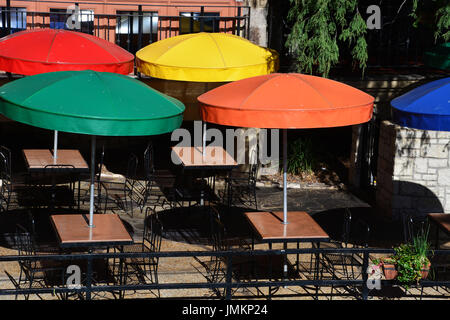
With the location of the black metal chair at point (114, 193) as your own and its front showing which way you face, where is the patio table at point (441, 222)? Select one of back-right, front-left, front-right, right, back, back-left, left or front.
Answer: back-left

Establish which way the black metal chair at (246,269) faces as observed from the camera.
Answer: facing to the right of the viewer

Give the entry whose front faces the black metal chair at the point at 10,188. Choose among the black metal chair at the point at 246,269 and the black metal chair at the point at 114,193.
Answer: the black metal chair at the point at 114,193

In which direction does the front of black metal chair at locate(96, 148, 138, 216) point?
to the viewer's left

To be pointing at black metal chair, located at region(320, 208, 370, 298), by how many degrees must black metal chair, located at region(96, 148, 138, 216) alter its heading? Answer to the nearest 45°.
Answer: approximately 135° to its left

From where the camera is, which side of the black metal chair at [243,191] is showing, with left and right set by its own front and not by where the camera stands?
left

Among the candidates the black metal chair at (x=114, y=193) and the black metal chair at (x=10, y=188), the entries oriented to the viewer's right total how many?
1

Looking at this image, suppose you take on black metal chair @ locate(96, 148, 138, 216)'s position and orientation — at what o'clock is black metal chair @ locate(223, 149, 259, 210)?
black metal chair @ locate(223, 149, 259, 210) is roughly at 6 o'clock from black metal chair @ locate(96, 148, 138, 216).

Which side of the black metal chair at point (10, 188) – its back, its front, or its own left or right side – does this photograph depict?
right

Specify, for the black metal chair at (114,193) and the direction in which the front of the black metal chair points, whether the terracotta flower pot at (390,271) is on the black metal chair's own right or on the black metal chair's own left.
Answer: on the black metal chair's own left
